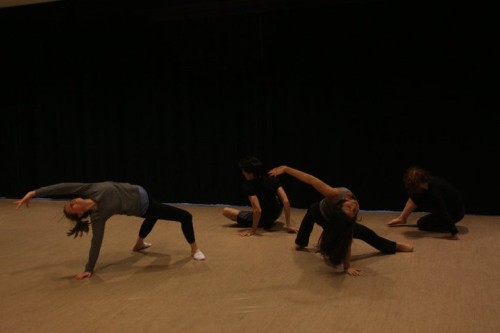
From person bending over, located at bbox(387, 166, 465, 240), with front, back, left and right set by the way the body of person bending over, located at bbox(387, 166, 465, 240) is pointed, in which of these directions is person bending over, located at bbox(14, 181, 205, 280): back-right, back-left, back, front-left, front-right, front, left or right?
front-left

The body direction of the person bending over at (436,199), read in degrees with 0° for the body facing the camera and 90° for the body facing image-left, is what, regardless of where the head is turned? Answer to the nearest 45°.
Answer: approximately 90°

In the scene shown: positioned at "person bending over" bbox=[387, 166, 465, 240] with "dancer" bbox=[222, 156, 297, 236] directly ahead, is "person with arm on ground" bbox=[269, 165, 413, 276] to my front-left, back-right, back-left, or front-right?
front-left

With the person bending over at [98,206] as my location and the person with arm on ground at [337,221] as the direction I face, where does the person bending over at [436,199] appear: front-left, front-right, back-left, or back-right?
front-left

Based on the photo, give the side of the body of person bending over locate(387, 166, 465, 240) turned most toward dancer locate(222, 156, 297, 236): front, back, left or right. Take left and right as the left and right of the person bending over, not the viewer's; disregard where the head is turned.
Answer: front

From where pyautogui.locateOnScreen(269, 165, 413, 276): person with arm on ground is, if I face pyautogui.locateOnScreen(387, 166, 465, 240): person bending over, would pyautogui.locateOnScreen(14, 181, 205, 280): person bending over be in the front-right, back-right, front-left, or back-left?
back-left

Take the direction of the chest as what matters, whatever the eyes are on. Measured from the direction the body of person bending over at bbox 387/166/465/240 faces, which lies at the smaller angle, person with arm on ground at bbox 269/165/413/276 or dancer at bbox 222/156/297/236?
the dancer

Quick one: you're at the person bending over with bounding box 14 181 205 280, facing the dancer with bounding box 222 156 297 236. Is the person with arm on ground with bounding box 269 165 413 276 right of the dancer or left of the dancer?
right

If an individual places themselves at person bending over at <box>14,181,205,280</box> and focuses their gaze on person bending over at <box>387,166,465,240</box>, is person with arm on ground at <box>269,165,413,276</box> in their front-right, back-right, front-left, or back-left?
front-right

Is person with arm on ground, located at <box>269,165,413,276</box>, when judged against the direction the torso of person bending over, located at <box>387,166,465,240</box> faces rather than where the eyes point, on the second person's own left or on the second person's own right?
on the second person's own left

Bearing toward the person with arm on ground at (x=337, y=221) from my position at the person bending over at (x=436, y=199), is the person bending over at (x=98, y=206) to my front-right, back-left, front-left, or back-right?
front-right

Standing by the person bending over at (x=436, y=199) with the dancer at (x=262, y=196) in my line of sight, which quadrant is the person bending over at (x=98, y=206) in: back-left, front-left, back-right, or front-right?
front-left
